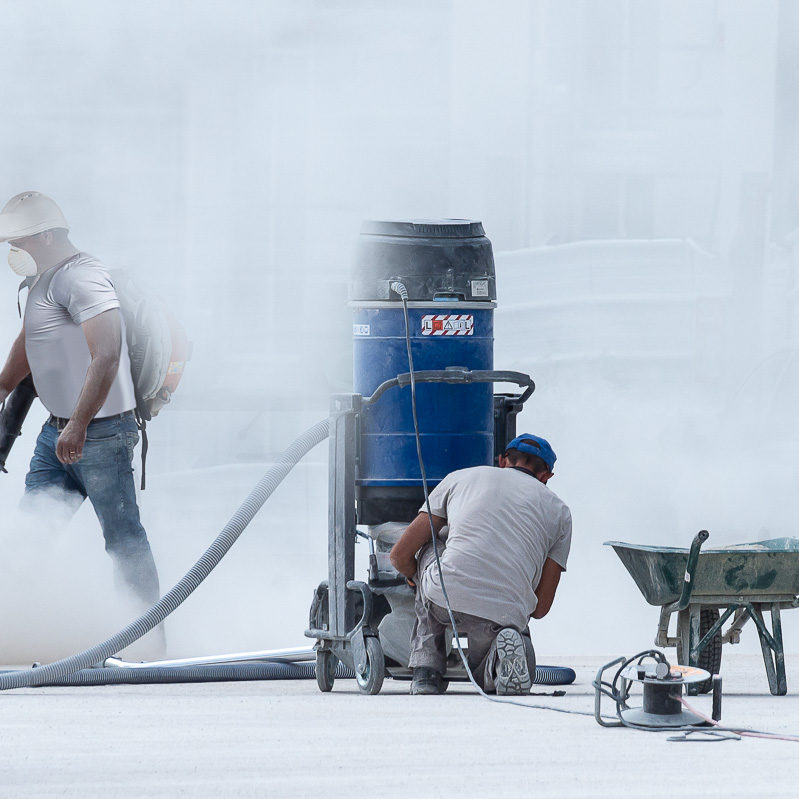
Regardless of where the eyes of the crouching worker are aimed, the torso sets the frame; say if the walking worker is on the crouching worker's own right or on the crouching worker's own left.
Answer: on the crouching worker's own left

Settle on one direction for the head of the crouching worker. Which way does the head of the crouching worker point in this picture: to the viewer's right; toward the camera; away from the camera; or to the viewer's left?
away from the camera

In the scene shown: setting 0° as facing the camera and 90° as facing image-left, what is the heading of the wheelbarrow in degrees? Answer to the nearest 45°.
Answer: approximately 135°

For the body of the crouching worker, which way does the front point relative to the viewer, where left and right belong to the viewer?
facing away from the viewer

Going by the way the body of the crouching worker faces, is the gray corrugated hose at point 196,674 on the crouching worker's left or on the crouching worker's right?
on the crouching worker's left

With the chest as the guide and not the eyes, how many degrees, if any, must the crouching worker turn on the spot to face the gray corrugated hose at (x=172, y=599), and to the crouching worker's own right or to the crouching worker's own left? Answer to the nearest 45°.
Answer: approximately 90° to the crouching worker's own left

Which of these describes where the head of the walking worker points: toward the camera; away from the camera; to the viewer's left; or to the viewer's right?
to the viewer's left
